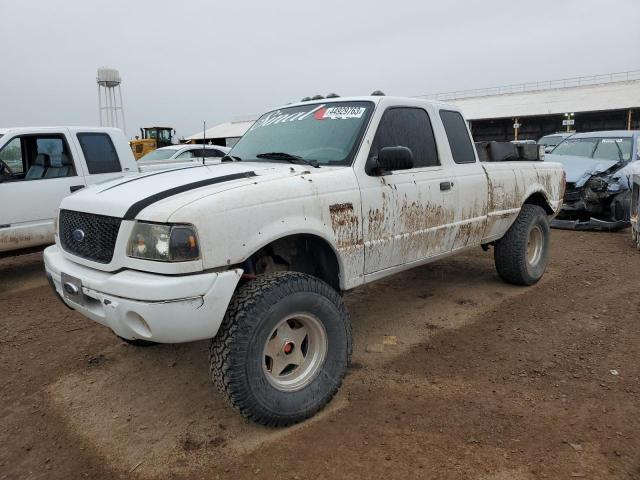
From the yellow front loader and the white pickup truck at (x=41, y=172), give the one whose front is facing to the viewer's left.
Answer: the white pickup truck

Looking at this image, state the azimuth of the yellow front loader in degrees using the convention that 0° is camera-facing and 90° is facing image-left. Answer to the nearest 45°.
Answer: approximately 225°

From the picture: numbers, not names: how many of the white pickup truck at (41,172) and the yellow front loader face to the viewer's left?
1

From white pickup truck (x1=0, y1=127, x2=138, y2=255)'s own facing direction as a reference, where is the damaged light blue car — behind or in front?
behind

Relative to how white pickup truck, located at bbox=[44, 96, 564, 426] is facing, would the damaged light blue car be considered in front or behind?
behind

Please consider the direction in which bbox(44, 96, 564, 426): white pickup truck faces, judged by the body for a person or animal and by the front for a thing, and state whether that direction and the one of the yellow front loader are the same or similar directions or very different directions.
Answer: very different directions

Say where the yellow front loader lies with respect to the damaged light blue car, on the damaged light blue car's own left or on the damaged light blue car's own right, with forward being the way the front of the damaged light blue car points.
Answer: on the damaged light blue car's own right

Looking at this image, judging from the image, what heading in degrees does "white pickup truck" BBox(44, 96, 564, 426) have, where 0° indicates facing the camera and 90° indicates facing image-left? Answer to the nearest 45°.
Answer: approximately 45°

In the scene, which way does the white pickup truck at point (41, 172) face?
to the viewer's left

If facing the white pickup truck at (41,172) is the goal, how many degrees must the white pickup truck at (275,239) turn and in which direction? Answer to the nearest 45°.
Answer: approximately 90° to its right

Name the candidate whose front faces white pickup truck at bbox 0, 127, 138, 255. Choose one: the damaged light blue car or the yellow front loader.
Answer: the damaged light blue car
